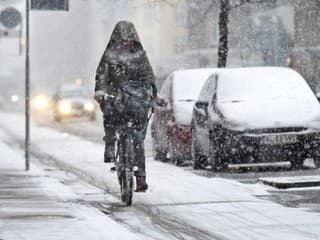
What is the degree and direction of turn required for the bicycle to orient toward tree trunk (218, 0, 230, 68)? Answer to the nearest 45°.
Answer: approximately 180°

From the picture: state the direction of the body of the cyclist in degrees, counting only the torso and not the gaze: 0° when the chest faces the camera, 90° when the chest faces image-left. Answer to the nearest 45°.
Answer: approximately 0°

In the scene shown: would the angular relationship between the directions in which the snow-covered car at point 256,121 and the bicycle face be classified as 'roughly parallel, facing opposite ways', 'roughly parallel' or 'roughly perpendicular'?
roughly parallel

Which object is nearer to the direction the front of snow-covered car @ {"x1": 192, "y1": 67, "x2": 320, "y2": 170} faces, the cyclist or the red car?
the cyclist

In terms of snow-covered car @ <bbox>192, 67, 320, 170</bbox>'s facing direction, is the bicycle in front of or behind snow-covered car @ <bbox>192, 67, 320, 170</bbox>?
in front

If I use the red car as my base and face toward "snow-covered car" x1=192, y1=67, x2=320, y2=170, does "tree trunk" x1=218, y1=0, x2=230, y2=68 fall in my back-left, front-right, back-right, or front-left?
back-left

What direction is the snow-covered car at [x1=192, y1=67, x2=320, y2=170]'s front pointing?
toward the camera

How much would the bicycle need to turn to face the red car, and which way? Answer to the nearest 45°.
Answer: approximately 180°

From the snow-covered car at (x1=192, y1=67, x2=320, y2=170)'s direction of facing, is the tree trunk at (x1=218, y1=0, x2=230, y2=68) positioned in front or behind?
behind

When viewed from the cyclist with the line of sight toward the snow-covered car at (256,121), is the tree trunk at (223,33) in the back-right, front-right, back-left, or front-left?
front-left
